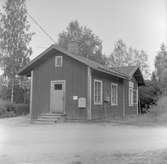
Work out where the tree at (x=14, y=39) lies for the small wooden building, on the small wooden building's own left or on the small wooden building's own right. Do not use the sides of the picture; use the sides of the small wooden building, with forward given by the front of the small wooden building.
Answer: on the small wooden building's own right

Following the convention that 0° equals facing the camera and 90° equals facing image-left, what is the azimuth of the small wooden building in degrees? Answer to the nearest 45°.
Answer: approximately 45°

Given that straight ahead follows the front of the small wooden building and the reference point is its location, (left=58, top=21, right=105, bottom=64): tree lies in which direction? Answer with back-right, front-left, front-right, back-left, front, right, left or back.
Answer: back-right

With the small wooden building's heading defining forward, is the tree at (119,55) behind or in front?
behind

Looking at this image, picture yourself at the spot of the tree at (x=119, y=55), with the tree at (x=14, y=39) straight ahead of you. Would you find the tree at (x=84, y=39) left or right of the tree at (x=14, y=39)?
right

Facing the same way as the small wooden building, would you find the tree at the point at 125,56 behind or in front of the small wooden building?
behind

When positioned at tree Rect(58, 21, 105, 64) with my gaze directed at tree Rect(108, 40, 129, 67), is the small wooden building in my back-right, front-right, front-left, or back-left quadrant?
back-right

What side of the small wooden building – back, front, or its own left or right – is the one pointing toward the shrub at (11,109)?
right
